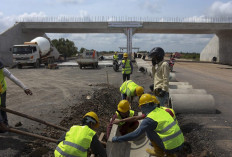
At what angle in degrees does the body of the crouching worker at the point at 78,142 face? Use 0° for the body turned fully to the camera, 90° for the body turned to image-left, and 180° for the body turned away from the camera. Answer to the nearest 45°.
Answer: approximately 225°

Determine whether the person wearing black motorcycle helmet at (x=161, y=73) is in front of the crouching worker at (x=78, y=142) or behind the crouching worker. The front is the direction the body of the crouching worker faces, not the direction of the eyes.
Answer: in front

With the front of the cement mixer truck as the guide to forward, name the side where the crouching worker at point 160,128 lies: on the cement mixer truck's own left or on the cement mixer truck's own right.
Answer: on the cement mixer truck's own left

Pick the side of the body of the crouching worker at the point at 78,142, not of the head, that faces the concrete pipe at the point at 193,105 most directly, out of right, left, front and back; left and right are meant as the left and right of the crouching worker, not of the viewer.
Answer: front

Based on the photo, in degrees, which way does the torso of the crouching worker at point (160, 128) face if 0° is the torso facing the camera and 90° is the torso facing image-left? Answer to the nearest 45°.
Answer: approximately 90°

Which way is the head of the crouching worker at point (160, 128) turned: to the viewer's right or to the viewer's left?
to the viewer's left

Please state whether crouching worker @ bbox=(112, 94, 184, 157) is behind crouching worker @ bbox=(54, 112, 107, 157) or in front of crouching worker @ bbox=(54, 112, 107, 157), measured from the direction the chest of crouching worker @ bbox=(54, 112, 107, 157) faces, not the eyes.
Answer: in front

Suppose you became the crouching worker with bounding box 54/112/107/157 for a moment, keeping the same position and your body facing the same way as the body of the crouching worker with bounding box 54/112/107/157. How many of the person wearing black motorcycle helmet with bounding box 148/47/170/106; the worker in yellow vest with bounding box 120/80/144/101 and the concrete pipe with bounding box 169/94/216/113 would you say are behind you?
0

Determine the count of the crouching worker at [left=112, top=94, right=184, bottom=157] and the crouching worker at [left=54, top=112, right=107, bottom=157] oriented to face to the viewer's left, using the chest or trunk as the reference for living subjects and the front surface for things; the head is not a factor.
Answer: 1

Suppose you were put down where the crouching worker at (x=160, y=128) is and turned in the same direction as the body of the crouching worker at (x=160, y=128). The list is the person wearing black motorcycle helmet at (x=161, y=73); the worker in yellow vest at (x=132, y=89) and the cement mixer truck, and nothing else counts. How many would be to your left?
0

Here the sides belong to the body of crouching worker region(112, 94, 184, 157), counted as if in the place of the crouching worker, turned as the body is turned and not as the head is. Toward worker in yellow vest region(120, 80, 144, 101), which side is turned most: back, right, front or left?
right

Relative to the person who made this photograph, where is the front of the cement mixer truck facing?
facing the viewer and to the left of the viewer

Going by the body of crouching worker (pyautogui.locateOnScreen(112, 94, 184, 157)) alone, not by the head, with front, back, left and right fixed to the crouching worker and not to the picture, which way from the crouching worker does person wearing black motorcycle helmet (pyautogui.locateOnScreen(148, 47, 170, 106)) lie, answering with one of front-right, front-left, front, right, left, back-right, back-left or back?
right
